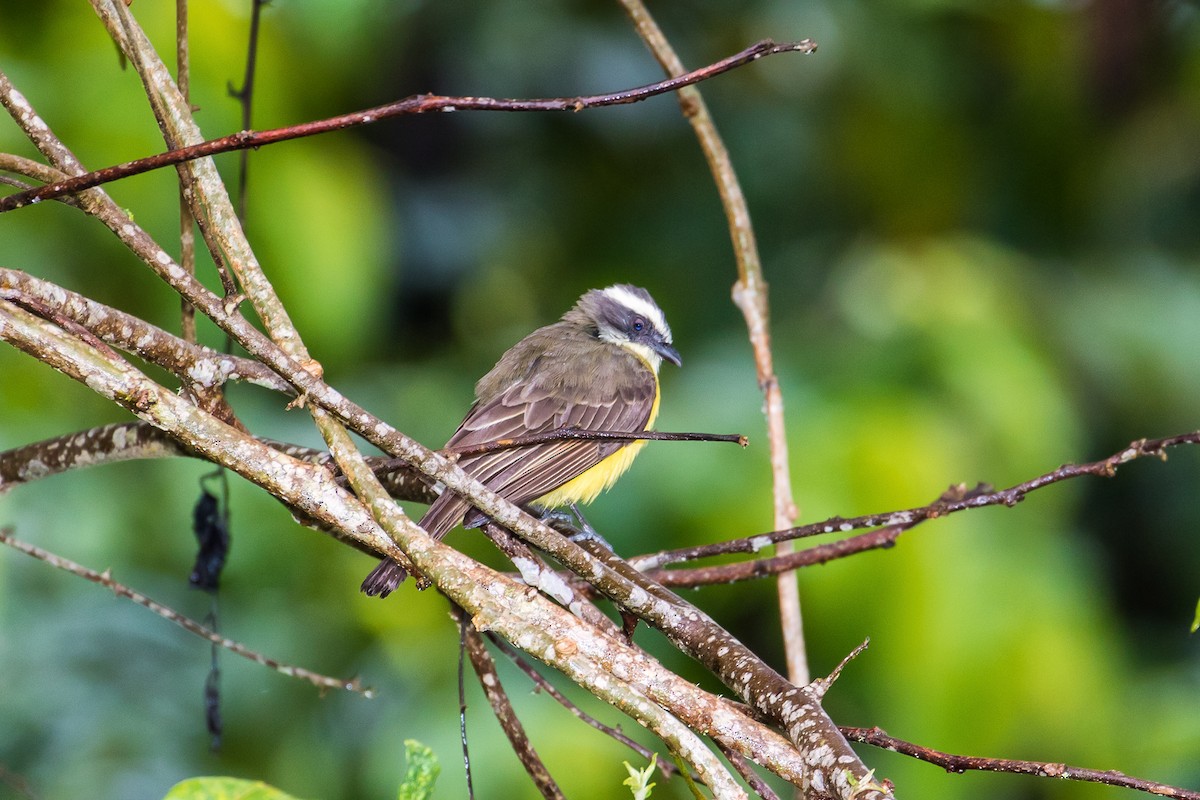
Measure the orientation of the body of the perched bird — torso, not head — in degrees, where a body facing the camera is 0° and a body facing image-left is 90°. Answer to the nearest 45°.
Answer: approximately 270°

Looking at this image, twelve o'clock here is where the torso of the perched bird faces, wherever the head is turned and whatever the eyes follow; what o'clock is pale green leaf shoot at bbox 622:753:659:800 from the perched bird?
The pale green leaf shoot is roughly at 3 o'clock from the perched bird.

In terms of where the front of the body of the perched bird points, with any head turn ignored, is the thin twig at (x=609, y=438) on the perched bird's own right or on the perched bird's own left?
on the perched bird's own right

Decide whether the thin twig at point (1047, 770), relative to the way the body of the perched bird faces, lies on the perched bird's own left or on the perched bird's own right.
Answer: on the perched bird's own right

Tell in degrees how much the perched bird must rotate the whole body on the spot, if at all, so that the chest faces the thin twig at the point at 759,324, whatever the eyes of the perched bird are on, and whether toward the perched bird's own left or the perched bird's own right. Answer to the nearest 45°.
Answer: approximately 45° to the perched bird's own right
